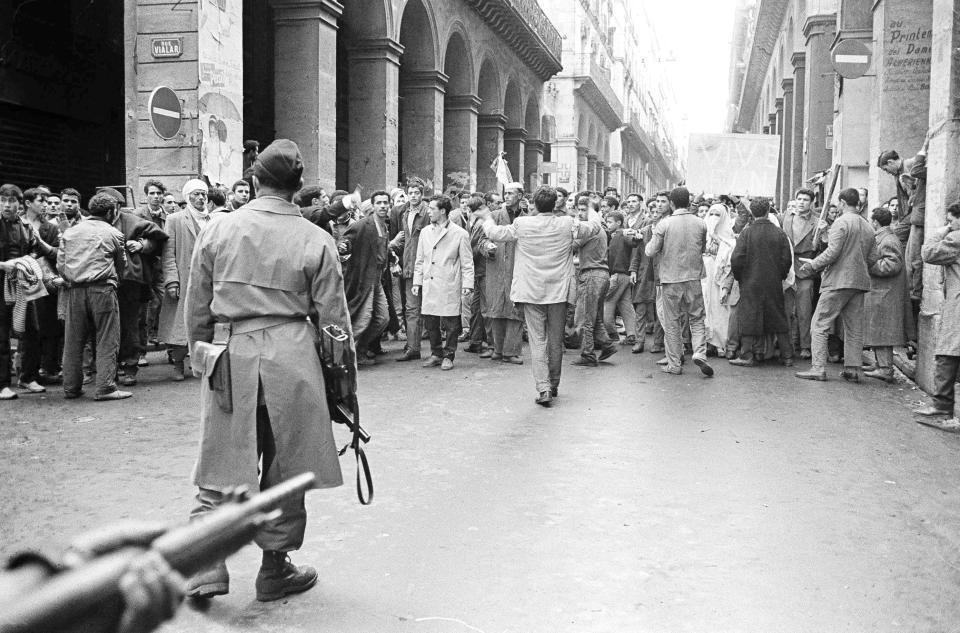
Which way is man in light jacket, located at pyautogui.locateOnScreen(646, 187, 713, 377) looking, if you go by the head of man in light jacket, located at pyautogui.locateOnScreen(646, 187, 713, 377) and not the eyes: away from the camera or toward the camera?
away from the camera

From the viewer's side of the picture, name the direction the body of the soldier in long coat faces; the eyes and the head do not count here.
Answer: away from the camera

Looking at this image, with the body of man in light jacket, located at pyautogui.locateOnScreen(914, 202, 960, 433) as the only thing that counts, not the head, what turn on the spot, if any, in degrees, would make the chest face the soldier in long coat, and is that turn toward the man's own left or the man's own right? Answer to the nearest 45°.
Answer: approximately 45° to the man's own left

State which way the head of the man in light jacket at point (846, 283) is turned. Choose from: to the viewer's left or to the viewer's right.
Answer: to the viewer's left

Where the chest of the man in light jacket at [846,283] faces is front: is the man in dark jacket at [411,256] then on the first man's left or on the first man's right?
on the first man's left

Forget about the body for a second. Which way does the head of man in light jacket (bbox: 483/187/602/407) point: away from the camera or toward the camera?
away from the camera

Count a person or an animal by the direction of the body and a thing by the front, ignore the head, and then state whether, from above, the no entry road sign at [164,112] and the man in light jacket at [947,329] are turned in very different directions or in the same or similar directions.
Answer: very different directions

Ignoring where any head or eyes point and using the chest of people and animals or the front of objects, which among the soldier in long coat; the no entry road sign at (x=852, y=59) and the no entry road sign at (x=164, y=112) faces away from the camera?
the soldier in long coat

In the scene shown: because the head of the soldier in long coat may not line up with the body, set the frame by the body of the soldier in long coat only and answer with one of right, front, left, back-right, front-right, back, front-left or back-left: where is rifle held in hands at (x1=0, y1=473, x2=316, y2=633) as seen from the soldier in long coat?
back

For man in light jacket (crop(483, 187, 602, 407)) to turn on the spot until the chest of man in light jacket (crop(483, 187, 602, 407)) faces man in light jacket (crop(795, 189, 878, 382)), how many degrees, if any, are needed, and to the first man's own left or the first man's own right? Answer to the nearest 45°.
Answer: approximately 45° to the first man's own right

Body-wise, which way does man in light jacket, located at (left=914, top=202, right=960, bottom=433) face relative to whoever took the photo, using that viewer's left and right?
facing to the left of the viewer

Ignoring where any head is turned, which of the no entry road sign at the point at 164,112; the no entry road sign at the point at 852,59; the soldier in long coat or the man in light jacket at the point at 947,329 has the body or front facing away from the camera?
the soldier in long coat

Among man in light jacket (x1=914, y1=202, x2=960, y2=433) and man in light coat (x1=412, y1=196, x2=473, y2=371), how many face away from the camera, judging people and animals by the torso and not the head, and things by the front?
0

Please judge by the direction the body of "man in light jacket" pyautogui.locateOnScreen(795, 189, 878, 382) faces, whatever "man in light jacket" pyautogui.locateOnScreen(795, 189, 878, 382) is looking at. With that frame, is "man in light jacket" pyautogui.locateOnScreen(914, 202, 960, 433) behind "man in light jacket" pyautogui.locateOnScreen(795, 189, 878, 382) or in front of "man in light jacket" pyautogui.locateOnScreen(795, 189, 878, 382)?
behind

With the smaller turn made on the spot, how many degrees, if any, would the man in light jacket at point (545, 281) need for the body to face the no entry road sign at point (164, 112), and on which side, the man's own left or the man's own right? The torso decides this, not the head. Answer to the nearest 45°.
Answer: approximately 45° to the man's own left

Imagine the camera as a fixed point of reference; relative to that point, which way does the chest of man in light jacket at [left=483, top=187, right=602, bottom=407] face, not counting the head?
away from the camera
